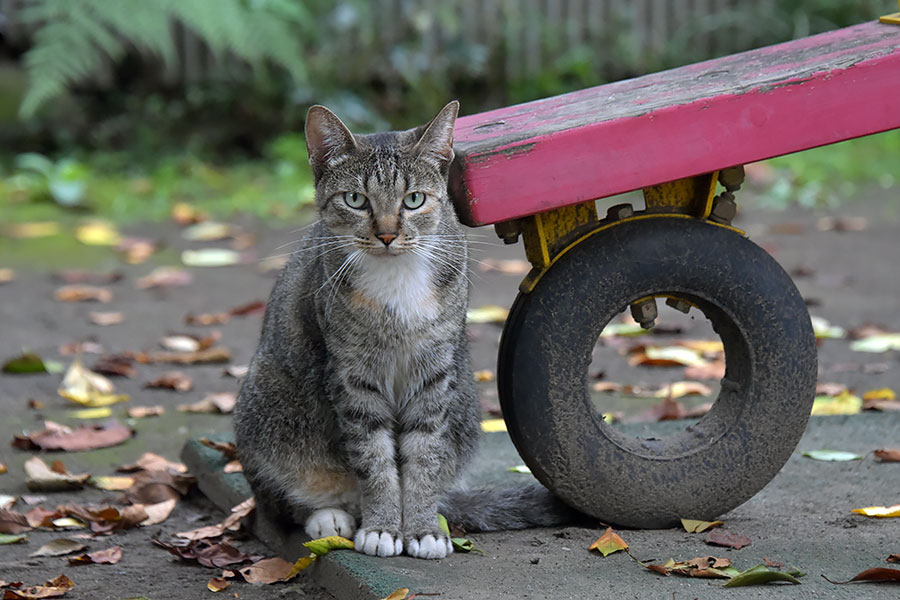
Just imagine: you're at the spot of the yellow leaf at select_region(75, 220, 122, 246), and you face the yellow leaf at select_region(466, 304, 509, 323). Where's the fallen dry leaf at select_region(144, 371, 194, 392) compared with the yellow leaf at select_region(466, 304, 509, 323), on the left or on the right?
right

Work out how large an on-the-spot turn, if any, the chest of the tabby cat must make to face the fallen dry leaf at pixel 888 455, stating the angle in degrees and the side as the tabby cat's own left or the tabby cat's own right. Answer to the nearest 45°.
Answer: approximately 90° to the tabby cat's own left

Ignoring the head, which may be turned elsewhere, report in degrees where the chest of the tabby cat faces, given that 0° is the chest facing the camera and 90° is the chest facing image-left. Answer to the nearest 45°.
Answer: approximately 0°

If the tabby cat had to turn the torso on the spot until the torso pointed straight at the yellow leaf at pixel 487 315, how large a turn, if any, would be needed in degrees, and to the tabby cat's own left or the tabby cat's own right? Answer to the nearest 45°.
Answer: approximately 180°

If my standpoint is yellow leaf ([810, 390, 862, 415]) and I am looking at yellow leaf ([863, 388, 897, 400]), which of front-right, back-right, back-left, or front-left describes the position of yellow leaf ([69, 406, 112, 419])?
back-left

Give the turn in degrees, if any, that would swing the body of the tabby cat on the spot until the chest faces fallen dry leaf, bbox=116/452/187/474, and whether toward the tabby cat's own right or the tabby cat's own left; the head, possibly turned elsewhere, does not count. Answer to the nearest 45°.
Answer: approximately 135° to the tabby cat's own right

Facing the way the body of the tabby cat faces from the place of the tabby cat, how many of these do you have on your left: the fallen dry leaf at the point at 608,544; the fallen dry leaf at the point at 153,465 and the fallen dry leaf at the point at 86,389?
1

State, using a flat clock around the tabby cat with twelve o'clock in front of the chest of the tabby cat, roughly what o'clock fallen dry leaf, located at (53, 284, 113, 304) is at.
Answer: The fallen dry leaf is roughly at 5 o'clock from the tabby cat.

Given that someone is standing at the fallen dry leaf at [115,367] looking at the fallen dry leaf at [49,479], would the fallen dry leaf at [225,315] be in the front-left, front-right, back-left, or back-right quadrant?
back-left

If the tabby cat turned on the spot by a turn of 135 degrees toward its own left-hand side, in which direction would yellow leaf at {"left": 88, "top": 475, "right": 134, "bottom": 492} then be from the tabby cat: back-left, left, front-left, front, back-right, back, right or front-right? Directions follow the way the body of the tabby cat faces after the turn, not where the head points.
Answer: left

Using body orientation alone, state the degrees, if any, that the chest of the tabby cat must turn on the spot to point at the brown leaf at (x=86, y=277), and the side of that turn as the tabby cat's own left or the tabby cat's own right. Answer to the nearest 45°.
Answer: approximately 135° to the tabby cat's own right

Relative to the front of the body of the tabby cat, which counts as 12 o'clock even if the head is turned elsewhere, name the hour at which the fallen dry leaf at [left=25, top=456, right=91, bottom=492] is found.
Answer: The fallen dry leaf is roughly at 4 o'clock from the tabby cat.

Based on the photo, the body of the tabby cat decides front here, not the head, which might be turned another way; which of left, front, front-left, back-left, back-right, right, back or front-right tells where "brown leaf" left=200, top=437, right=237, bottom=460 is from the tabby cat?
back-right

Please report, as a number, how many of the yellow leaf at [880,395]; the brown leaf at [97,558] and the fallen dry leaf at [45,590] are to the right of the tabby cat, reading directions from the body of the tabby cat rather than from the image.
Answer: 2

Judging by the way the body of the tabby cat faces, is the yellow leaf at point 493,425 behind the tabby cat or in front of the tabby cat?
behind
